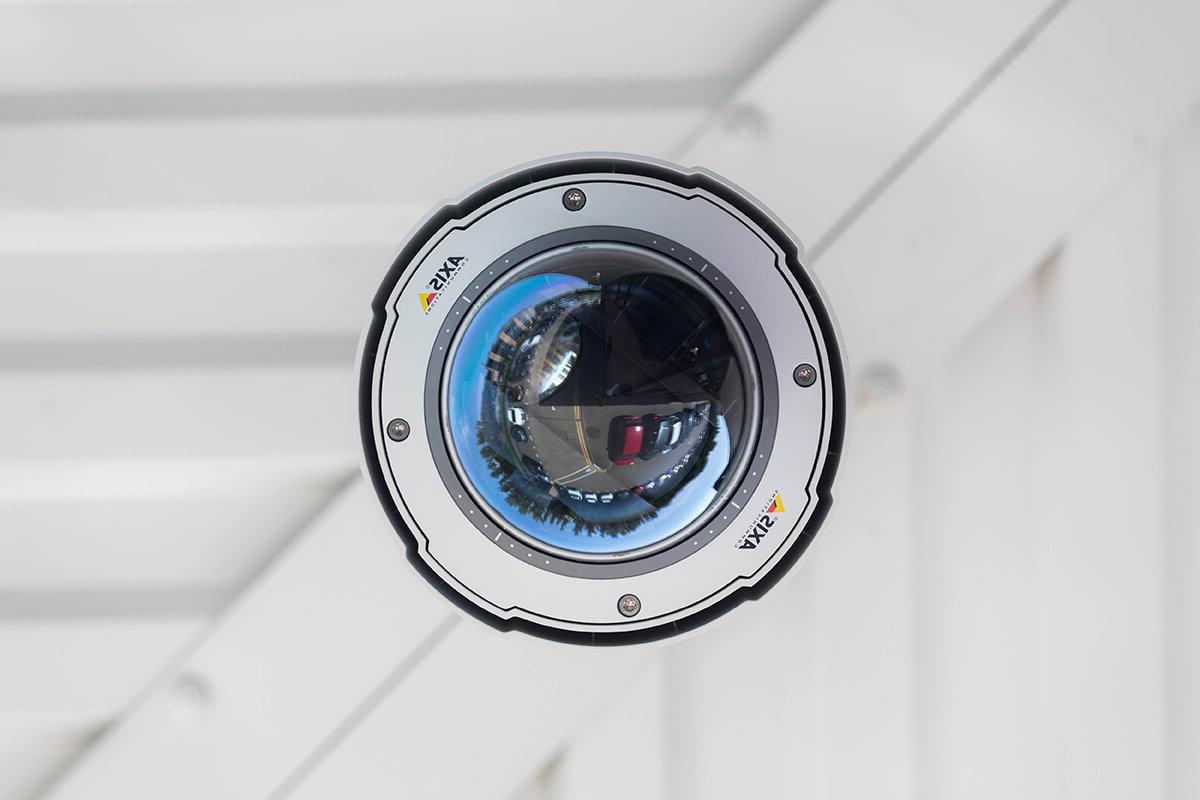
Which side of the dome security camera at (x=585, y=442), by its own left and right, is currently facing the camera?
front
